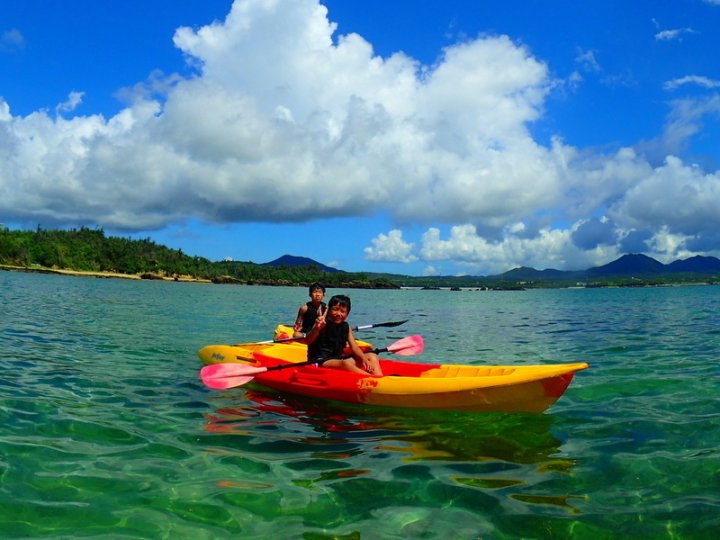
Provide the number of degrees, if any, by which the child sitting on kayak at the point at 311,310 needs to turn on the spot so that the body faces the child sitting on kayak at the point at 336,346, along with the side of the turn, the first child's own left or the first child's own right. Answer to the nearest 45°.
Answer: approximately 45° to the first child's own right

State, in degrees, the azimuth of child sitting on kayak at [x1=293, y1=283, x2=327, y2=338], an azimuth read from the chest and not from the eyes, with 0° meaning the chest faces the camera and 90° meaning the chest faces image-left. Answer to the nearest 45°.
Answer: approximately 315°

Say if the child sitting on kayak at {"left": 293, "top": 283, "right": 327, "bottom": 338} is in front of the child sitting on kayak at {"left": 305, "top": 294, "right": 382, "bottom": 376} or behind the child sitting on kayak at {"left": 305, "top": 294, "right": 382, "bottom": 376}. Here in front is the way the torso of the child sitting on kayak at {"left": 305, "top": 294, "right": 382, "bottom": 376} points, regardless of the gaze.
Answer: behind

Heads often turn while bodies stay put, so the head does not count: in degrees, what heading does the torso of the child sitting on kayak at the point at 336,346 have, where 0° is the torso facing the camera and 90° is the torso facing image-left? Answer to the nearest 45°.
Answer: approximately 315°
